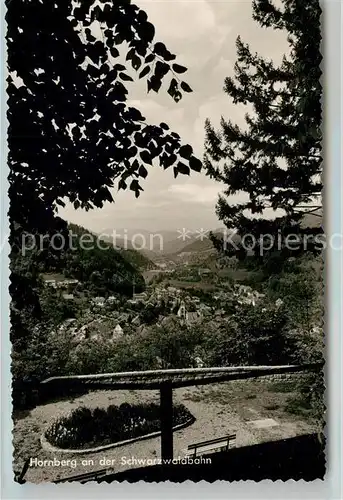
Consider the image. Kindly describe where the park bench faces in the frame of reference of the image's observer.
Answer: facing away from the viewer and to the left of the viewer
